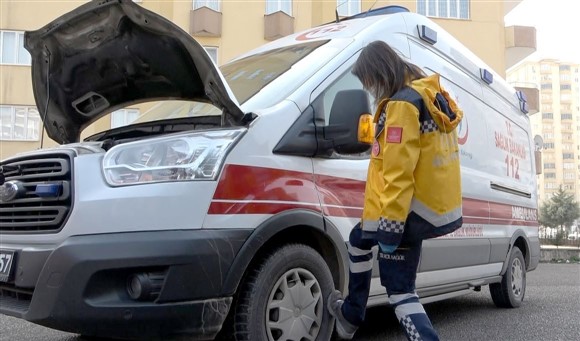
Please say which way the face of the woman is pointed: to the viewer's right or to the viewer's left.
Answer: to the viewer's left

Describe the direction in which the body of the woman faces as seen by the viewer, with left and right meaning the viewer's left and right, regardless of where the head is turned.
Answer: facing to the left of the viewer

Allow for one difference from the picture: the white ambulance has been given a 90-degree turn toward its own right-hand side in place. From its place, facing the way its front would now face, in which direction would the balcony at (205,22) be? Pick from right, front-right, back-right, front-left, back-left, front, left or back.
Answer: front-right

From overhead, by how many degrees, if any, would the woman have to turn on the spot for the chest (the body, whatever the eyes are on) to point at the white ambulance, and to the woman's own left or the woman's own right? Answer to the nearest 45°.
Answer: approximately 90° to the woman's own right

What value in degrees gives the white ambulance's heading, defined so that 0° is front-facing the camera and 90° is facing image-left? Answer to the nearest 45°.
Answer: approximately 45°
